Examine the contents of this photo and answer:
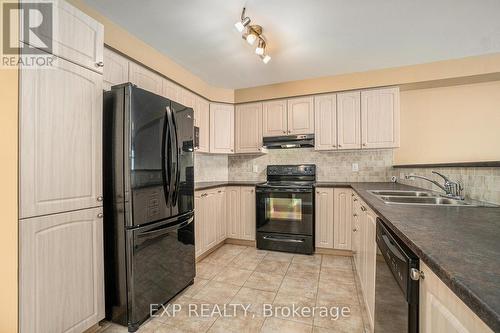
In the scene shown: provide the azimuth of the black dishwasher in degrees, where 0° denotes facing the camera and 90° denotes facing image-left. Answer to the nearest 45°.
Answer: approximately 90°

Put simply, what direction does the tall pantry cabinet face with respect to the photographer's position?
facing the viewer and to the right of the viewer

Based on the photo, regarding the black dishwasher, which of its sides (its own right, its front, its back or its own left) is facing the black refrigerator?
front

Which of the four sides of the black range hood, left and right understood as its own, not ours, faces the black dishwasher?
front

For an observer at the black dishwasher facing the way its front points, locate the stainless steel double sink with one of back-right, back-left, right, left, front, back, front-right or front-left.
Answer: right

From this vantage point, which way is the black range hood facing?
toward the camera

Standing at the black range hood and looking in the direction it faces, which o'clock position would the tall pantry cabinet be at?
The tall pantry cabinet is roughly at 1 o'clock from the black range hood.

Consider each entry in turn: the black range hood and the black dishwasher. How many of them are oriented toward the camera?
1

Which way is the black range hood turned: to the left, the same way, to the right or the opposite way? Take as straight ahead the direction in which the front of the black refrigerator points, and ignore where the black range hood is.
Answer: to the right

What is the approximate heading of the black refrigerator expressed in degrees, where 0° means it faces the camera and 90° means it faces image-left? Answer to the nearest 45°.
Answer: approximately 315°

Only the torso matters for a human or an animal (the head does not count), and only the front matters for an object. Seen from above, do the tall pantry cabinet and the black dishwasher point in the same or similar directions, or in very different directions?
very different directions

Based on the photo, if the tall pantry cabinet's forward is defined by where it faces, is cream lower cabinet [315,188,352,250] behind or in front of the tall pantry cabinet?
in front

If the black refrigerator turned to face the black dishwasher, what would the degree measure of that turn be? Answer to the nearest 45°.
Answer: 0° — it already faces it

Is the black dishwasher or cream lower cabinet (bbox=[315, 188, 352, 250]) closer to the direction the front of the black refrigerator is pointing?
the black dishwasher

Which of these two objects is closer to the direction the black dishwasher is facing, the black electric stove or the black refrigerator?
the black refrigerator
